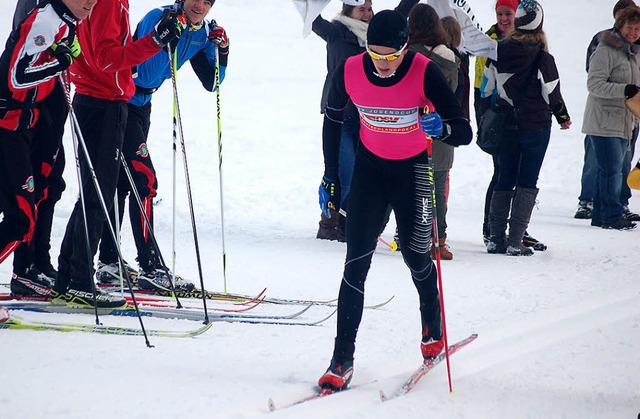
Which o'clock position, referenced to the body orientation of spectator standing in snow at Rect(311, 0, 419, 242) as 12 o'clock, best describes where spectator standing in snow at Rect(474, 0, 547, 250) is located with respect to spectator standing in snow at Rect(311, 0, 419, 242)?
spectator standing in snow at Rect(474, 0, 547, 250) is roughly at 10 o'clock from spectator standing in snow at Rect(311, 0, 419, 242).

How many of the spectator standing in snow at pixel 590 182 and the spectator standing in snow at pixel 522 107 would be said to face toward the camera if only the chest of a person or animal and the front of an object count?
1

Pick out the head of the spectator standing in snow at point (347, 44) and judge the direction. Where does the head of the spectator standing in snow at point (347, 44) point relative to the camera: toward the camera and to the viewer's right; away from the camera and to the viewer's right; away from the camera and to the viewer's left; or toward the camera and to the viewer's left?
toward the camera and to the viewer's right

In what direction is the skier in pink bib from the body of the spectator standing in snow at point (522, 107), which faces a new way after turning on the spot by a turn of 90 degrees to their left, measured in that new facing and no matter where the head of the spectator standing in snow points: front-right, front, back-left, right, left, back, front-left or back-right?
left

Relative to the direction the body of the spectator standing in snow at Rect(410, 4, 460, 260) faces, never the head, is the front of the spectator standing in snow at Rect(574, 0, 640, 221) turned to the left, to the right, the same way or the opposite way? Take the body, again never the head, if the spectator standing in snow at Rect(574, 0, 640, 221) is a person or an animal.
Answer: the opposite way

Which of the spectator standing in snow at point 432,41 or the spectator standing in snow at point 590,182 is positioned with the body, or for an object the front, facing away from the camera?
the spectator standing in snow at point 432,41

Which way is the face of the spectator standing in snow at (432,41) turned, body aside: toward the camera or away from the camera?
away from the camera

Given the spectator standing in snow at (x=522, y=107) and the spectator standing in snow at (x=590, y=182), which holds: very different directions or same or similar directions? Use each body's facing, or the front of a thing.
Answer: very different directions

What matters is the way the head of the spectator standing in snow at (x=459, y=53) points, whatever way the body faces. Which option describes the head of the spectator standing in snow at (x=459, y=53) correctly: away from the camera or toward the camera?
away from the camera

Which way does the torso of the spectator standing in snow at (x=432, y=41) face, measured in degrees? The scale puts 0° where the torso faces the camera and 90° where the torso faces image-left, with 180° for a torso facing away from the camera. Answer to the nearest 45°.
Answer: approximately 180°

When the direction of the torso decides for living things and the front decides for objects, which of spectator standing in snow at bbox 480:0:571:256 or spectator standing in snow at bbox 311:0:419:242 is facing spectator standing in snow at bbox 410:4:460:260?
spectator standing in snow at bbox 311:0:419:242

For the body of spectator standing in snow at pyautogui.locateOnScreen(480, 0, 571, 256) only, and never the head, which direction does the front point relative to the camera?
away from the camera
